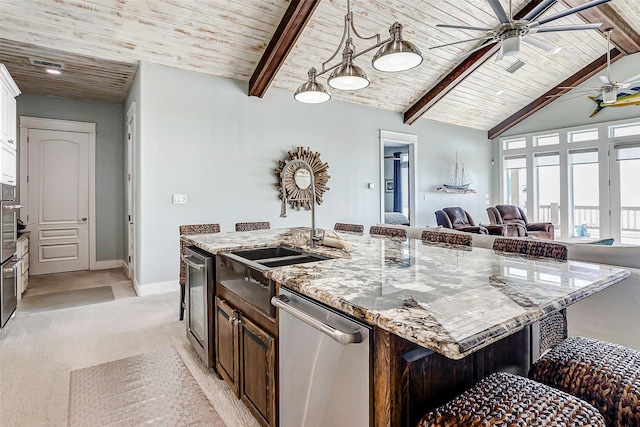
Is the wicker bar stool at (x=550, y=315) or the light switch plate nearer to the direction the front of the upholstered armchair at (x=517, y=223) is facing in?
the wicker bar stool

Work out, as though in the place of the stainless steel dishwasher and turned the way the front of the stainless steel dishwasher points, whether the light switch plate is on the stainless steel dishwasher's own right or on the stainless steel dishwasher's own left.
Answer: on the stainless steel dishwasher's own right

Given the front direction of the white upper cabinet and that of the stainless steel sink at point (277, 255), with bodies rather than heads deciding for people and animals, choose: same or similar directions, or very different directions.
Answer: very different directions

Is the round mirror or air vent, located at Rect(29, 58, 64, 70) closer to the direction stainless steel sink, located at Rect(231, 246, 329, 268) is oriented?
the air vent

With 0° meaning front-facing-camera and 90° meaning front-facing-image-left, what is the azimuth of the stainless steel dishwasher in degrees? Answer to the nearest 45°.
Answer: approximately 45°

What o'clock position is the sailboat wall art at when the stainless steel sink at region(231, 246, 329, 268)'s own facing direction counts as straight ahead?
The sailboat wall art is roughly at 6 o'clock from the stainless steel sink.

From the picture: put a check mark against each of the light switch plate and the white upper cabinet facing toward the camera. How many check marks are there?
1

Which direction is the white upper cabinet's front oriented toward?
to the viewer's right

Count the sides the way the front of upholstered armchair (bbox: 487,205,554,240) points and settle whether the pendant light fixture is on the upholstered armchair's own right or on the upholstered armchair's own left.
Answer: on the upholstered armchair's own right

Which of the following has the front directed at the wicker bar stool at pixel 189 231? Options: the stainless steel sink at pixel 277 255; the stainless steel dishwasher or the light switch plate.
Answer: the light switch plate

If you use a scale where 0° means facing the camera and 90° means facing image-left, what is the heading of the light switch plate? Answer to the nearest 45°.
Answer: approximately 0°
